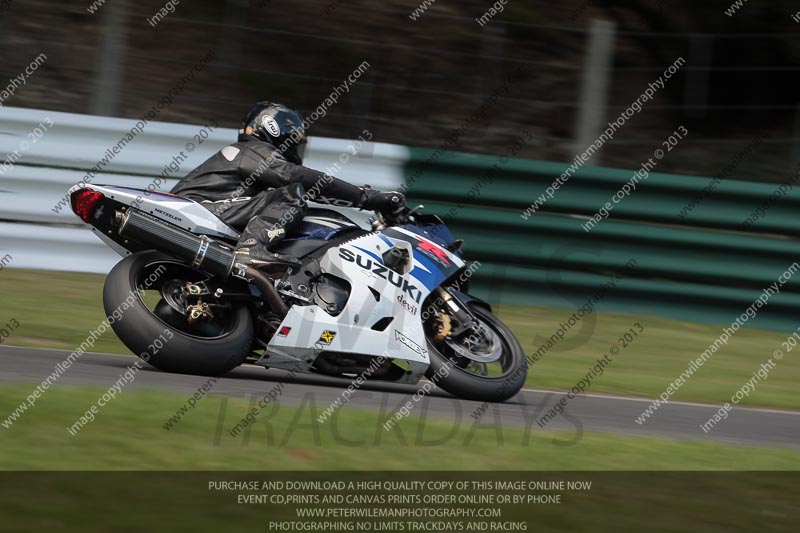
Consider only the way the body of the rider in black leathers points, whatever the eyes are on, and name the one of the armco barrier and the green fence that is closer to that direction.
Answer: the green fence

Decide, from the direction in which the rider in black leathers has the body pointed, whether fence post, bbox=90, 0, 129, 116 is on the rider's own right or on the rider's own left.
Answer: on the rider's own left

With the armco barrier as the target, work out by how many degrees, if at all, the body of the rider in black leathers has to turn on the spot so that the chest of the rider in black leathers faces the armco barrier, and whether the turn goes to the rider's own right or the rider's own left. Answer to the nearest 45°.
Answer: approximately 135° to the rider's own left

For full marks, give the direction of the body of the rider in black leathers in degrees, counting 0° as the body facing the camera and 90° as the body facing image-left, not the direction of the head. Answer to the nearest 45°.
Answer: approximately 270°

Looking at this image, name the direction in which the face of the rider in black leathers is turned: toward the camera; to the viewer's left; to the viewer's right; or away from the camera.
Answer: to the viewer's right

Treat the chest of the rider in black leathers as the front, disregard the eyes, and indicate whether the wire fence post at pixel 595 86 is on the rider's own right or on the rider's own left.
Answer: on the rider's own left
